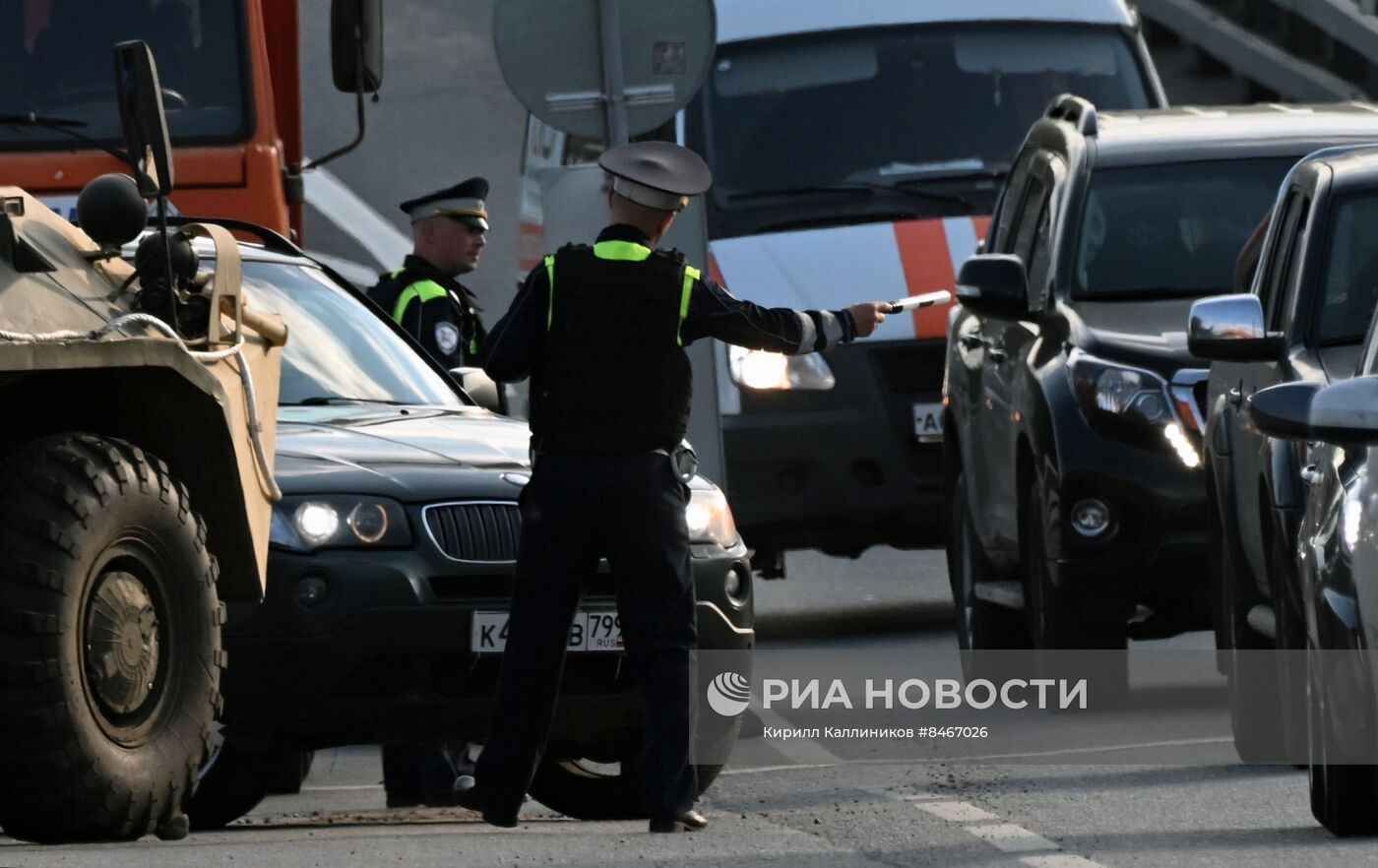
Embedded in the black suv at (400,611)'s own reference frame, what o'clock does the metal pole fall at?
The metal pole is roughly at 8 o'clock from the black suv.

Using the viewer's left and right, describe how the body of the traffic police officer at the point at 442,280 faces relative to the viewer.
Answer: facing to the right of the viewer

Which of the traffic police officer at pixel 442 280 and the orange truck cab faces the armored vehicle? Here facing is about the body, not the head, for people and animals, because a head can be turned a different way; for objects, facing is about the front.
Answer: the orange truck cab

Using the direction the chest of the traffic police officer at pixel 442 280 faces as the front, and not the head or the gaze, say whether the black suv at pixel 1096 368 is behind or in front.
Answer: in front

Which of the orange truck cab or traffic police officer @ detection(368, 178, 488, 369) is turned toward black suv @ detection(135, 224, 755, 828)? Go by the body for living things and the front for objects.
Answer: the orange truck cab

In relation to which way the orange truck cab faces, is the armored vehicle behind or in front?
in front

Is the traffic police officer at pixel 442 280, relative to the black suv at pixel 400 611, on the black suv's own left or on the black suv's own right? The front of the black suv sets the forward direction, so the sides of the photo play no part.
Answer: on the black suv's own left

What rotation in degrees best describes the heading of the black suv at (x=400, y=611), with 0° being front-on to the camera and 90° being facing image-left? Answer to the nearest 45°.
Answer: approximately 315°

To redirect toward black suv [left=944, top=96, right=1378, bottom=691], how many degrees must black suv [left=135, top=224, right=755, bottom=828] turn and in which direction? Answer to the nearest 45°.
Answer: approximately 90° to its left

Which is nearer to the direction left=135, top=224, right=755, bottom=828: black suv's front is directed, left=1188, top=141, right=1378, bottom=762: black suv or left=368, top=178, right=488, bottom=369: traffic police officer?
the black suv

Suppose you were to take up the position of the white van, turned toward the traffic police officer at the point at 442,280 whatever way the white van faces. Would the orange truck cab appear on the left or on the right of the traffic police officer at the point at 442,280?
right

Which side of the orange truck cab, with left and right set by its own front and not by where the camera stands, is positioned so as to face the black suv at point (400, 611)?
front

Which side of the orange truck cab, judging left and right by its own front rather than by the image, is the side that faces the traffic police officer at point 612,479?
front
